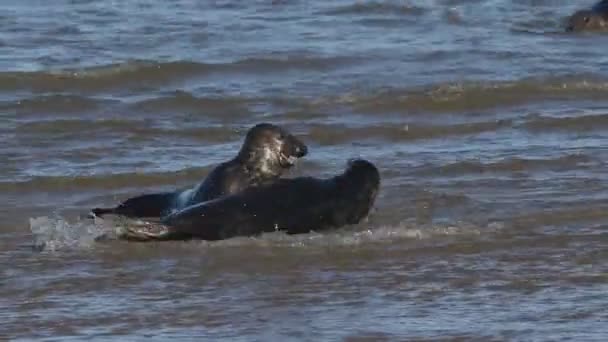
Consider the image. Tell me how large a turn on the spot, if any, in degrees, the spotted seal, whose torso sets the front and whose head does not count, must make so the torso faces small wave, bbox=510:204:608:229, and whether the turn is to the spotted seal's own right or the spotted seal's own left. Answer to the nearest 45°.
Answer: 0° — it already faces it

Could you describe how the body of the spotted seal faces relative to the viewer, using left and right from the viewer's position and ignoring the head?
facing to the right of the viewer

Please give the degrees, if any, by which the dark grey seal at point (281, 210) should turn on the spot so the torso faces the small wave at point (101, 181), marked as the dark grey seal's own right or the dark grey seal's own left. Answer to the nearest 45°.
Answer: approximately 135° to the dark grey seal's own left

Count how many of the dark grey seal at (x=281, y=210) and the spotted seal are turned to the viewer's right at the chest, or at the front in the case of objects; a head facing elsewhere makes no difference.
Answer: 2

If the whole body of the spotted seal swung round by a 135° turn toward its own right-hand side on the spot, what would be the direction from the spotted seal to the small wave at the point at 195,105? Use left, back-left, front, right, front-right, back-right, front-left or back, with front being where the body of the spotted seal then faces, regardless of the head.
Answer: back-right

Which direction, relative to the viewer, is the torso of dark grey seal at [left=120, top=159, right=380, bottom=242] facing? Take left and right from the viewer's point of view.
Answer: facing to the right of the viewer
